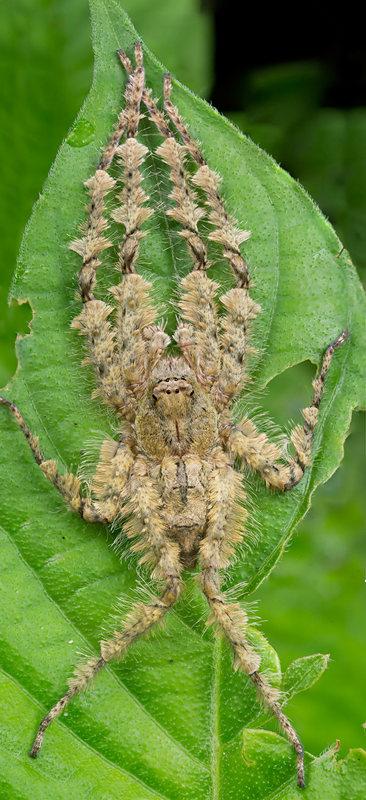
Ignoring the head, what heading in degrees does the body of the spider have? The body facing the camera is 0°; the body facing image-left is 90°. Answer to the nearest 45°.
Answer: approximately 180°
